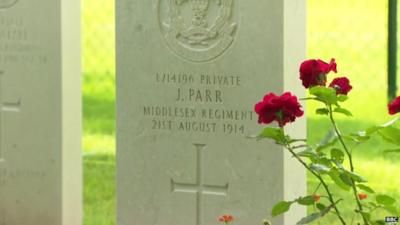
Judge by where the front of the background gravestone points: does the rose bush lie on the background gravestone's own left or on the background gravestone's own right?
on the background gravestone's own left

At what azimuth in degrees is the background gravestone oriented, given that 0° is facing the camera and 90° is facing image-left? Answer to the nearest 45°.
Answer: approximately 45°
